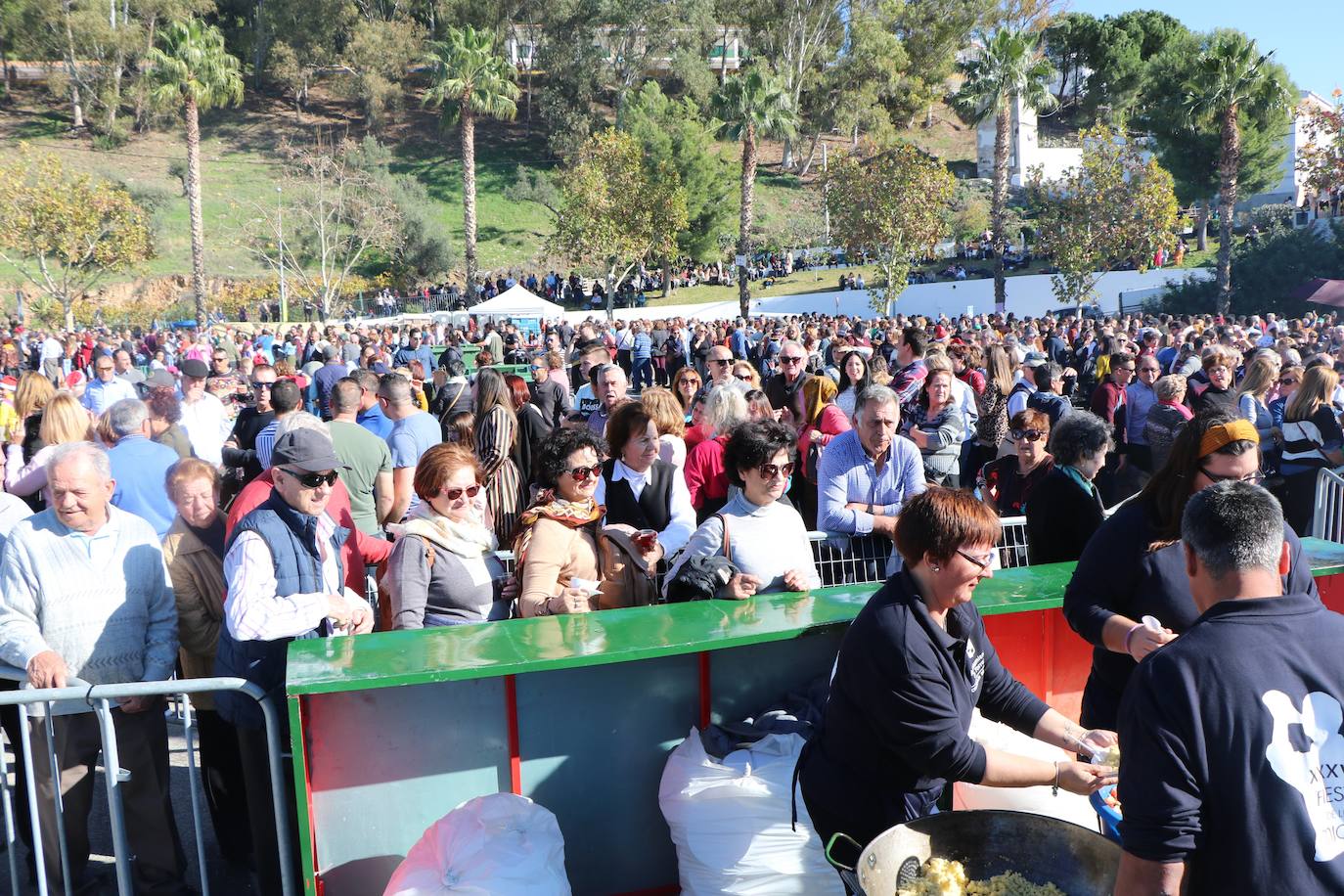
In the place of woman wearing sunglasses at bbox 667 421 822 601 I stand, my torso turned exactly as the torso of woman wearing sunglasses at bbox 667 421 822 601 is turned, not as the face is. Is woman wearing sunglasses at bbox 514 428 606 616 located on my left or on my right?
on my right

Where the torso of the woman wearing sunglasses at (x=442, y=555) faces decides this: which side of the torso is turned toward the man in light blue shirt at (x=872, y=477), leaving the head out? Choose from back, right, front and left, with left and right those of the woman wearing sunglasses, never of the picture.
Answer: left

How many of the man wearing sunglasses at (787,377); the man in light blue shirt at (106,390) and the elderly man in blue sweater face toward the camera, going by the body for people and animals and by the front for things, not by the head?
3

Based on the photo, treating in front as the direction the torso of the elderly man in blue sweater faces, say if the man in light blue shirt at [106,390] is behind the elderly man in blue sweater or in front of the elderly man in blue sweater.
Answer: behind

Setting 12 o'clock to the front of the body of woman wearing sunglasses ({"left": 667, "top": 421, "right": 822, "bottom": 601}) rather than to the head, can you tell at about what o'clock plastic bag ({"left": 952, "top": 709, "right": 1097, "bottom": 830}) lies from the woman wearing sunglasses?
The plastic bag is roughly at 12 o'clock from the woman wearing sunglasses.

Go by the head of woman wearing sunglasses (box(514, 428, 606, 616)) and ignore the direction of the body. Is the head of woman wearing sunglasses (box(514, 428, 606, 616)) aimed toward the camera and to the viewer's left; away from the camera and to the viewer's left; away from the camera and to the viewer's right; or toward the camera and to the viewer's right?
toward the camera and to the viewer's right

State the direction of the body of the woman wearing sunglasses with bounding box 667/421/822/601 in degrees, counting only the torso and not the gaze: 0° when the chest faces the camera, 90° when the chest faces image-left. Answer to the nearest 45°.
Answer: approximately 315°

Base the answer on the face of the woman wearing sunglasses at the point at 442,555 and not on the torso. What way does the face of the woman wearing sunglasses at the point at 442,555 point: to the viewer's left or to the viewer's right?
to the viewer's right

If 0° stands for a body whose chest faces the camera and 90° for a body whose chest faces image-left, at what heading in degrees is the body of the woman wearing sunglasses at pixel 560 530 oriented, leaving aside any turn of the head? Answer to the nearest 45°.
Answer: approximately 315°

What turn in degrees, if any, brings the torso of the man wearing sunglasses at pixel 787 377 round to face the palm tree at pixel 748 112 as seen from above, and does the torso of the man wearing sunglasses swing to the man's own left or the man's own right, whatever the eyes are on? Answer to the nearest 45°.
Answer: approximately 180°
